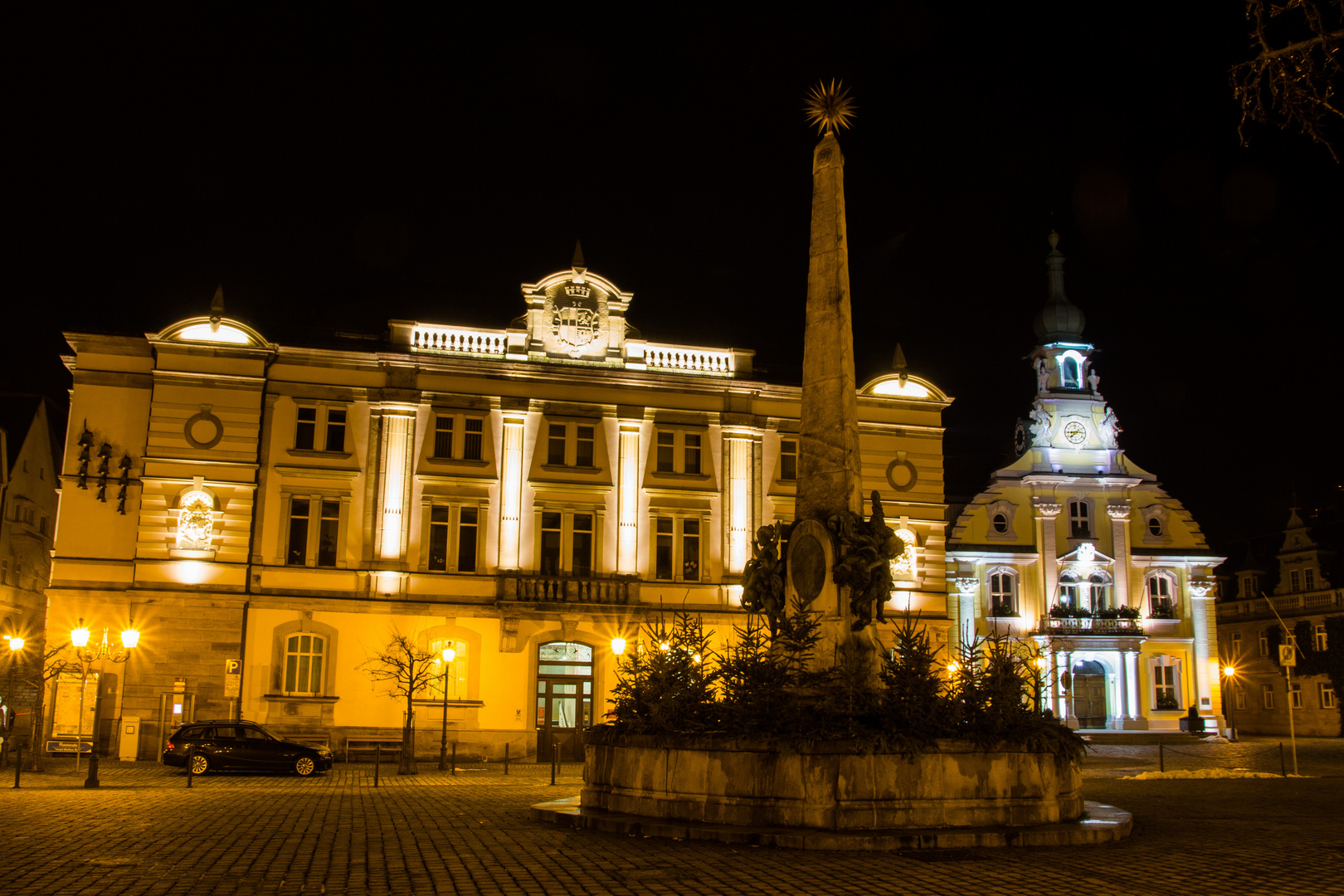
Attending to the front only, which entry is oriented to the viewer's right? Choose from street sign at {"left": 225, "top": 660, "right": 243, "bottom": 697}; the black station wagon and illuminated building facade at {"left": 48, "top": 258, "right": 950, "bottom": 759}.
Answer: the black station wagon

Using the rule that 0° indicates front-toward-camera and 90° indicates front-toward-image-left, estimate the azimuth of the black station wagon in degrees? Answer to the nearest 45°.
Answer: approximately 270°

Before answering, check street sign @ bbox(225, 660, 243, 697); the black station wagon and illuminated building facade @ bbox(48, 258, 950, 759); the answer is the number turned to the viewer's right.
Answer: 1

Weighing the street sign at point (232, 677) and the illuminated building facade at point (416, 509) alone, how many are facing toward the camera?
2

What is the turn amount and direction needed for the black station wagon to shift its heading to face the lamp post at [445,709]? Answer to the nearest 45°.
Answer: approximately 45° to its left

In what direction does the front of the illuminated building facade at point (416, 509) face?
toward the camera

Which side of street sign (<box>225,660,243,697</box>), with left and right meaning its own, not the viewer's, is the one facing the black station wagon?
front

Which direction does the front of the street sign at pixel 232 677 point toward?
toward the camera

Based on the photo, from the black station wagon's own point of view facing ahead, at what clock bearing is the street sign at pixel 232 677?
The street sign is roughly at 9 o'clock from the black station wagon.

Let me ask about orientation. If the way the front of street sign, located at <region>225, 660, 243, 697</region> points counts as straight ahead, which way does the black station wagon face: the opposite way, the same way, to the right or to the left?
to the left

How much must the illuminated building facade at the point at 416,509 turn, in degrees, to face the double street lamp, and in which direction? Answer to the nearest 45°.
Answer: approximately 45° to its right

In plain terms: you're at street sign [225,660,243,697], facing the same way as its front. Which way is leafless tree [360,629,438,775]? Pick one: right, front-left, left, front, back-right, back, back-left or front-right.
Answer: left
